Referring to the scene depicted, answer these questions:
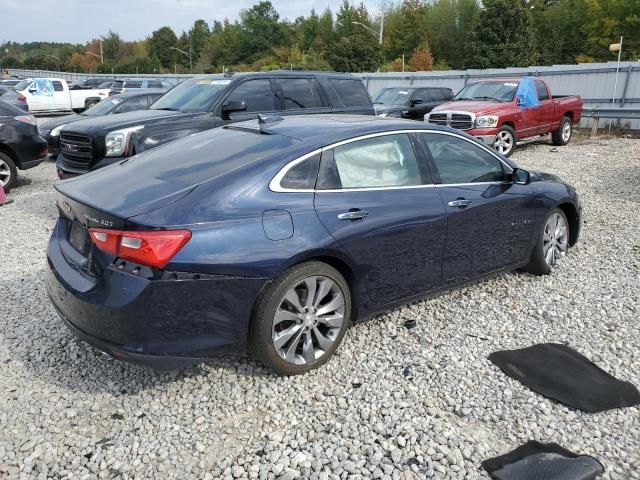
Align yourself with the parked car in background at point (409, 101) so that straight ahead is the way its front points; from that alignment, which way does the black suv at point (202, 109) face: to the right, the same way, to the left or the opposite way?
the same way

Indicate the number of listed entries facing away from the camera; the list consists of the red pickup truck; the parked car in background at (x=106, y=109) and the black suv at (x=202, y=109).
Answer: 0

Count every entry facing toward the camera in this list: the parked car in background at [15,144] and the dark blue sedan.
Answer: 0

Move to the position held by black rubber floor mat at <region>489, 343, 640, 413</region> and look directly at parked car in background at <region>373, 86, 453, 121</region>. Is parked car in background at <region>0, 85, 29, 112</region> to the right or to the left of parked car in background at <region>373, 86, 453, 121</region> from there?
left

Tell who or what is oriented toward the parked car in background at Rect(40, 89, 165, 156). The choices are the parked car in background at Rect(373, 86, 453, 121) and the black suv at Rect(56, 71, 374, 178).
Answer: the parked car in background at Rect(373, 86, 453, 121)

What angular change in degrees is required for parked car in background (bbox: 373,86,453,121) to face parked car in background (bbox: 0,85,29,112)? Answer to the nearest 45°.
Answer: approximately 45° to its right

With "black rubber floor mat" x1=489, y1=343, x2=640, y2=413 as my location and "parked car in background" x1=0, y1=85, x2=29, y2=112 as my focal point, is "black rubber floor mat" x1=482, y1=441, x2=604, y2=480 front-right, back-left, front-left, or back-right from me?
back-left

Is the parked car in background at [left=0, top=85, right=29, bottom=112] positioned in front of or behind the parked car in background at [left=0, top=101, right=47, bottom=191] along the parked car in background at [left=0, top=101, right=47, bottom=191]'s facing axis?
in front

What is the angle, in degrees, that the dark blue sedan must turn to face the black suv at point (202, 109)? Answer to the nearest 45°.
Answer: approximately 45° to its left

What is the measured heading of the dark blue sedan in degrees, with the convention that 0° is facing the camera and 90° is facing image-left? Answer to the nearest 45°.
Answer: approximately 225°

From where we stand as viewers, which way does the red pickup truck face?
facing the viewer and to the left of the viewer

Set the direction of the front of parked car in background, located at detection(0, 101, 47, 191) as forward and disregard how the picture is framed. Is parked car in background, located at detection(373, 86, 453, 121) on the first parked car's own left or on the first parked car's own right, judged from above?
on the first parked car's own right
